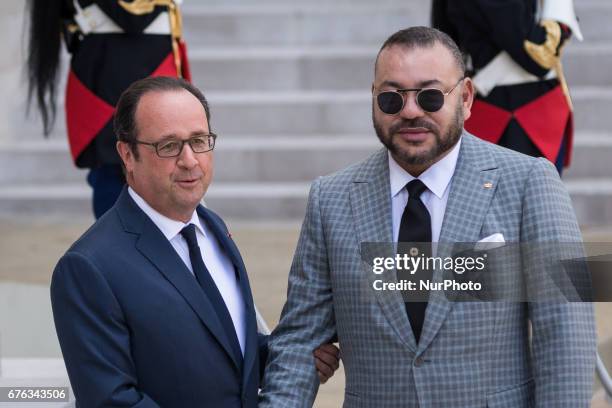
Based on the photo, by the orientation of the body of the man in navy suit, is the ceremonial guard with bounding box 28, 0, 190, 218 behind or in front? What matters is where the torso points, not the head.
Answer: behind

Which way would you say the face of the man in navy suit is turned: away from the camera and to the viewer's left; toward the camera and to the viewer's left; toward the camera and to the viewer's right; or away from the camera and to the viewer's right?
toward the camera and to the viewer's right

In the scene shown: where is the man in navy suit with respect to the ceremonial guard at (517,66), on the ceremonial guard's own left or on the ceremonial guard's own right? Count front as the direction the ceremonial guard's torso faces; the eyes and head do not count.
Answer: on the ceremonial guard's own right

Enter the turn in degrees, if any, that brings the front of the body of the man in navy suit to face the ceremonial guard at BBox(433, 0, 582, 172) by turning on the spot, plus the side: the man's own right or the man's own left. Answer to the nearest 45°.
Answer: approximately 90° to the man's own left

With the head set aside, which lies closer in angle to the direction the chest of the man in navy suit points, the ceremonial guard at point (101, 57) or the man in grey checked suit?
the man in grey checked suit

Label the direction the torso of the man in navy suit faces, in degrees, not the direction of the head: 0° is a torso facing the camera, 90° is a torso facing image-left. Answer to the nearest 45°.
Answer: approximately 315°

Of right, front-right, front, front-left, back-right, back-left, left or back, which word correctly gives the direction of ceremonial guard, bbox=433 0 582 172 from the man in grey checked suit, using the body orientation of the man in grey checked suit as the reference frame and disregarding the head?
back

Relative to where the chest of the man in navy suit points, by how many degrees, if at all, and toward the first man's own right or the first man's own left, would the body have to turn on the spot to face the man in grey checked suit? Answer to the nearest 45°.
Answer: approximately 45° to the first man's own left
